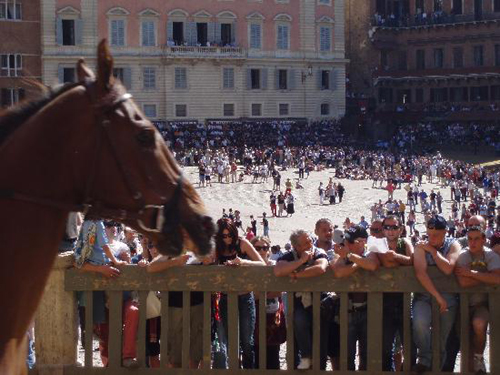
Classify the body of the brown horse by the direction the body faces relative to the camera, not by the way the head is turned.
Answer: to the viewer's right

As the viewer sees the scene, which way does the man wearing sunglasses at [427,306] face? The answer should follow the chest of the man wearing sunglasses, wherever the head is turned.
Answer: toward the camera

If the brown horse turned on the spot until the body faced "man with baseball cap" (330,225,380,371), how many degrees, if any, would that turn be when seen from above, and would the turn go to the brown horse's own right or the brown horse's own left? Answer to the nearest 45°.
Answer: approximately 45° to the brown horse's own left

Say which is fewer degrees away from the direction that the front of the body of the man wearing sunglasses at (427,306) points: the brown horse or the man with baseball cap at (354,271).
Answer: the brown horse

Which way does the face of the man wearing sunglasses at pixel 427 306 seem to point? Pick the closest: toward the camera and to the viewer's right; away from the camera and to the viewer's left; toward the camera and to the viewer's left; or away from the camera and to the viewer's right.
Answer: toward the camera and to the viewer's left

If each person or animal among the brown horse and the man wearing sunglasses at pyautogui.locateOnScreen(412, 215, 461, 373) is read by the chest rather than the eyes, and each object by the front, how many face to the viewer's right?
1

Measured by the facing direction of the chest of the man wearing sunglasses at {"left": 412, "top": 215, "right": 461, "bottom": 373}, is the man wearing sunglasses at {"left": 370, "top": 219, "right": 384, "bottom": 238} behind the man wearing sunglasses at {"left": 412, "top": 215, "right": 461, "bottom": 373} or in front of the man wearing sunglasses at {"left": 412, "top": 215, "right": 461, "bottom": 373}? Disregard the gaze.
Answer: behind

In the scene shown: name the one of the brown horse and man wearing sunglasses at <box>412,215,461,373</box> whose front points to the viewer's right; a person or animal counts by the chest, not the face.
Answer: the brown horse

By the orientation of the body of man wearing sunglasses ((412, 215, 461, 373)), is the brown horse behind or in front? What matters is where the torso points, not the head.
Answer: in front

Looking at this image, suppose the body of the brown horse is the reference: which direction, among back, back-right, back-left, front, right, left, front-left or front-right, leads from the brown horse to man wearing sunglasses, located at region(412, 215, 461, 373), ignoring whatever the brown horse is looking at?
front-left
